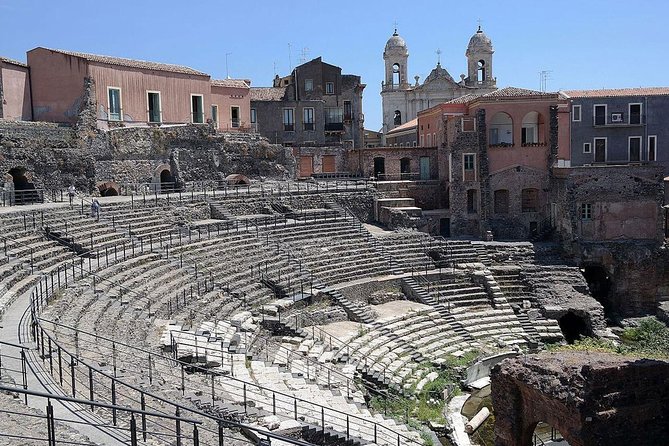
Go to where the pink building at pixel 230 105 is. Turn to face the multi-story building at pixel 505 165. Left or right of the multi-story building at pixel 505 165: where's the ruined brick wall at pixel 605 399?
right

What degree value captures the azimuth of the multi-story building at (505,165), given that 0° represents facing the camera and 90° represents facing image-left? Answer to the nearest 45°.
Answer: approximately 0°

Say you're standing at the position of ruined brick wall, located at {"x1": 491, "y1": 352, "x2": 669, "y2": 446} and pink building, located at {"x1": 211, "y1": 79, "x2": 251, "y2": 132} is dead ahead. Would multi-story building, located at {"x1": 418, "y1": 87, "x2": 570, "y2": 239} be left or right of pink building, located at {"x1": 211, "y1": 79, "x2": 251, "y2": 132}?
right

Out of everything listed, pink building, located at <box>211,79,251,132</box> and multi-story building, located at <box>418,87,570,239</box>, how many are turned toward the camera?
2

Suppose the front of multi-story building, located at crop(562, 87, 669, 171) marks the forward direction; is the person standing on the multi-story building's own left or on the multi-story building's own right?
on the multi-story building's own right

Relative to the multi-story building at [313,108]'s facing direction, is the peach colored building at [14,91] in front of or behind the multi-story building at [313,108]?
in front

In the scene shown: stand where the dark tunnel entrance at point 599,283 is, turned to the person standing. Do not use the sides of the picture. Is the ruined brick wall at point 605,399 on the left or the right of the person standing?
left

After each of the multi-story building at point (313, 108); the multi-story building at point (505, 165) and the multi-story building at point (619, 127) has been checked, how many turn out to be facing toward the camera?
3

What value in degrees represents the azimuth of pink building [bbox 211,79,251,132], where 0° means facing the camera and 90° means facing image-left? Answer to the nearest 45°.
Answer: approximately 0°

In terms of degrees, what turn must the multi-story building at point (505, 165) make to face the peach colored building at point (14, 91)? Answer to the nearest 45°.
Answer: approximately 45° to its right

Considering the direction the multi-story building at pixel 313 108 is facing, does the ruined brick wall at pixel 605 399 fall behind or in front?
in front

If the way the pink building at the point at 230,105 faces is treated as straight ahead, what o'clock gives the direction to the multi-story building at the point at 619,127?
The multi-story building is roughly at 10 o'clock from the pink building.
